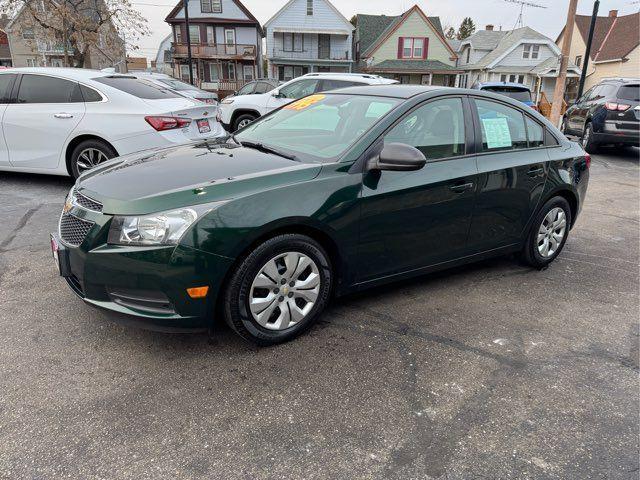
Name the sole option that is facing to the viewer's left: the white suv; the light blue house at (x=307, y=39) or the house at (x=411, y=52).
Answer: the white suv

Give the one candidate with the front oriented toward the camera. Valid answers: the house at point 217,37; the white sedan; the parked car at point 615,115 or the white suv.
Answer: the house

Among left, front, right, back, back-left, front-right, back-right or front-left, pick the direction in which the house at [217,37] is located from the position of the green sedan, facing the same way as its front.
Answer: back-right

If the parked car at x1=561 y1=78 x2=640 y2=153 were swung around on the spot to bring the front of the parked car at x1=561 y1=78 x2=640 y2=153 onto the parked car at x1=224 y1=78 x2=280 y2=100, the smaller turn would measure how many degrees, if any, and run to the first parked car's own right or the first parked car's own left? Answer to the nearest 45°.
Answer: approximately 45° to the first parked car's own left

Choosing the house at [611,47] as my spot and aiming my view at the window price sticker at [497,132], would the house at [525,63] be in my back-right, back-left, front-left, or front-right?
front-right

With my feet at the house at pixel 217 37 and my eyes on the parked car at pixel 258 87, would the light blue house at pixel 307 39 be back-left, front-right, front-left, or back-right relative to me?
front-left

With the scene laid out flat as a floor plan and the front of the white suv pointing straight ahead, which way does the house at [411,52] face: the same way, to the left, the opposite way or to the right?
to the left

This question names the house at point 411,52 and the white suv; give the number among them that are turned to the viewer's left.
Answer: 1

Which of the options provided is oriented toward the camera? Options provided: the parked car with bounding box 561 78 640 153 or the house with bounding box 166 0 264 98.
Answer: the house

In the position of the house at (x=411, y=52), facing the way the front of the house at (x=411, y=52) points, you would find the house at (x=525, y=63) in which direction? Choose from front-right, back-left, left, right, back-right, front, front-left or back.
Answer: left

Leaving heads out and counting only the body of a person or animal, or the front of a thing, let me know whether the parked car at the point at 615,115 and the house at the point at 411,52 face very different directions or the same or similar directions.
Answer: very different directions

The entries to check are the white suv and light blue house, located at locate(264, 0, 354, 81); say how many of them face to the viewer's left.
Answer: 1

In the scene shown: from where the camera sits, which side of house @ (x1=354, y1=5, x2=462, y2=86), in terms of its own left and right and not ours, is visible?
front

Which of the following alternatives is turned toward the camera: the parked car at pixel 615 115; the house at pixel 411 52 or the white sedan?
the house

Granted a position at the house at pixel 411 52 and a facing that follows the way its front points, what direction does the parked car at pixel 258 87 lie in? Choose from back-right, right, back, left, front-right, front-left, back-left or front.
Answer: front

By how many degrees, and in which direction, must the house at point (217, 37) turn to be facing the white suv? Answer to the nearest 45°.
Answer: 0° — it already faces it

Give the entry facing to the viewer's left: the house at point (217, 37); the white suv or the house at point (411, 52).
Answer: the white suv

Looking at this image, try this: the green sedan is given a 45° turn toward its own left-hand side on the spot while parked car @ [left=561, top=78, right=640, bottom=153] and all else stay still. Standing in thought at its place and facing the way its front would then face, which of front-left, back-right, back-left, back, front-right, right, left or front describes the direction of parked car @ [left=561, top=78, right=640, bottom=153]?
back-left

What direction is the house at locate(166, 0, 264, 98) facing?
toward the camera

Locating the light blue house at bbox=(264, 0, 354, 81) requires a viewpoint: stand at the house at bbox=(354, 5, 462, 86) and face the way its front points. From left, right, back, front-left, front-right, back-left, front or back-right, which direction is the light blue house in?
right

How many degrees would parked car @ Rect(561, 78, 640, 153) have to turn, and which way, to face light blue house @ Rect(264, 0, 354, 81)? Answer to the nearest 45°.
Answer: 0° — it already faces it
